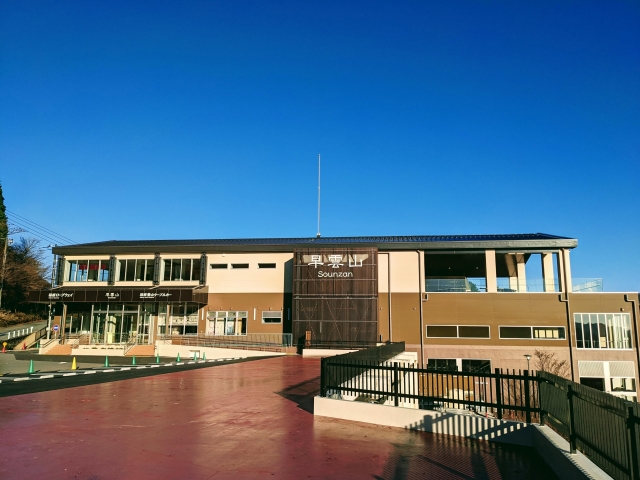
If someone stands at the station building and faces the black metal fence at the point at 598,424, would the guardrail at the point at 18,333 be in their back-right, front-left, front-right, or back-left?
back-right

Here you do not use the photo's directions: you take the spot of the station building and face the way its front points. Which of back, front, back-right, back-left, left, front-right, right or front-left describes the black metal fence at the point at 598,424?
front

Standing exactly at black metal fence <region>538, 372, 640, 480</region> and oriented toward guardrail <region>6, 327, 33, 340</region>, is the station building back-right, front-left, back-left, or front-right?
front-right

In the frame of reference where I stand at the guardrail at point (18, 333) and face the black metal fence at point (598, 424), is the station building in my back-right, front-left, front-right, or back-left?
front-left

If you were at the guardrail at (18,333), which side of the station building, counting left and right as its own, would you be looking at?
right

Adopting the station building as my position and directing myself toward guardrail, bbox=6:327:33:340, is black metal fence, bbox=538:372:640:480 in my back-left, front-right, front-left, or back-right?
back-left

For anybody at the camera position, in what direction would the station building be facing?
facing the viewer

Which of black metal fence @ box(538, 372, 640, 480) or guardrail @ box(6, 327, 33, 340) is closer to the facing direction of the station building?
the black metal fence
